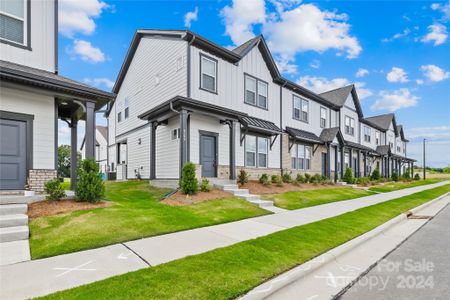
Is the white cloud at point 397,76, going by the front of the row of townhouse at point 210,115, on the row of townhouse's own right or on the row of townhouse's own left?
on the row of townhouse's own left

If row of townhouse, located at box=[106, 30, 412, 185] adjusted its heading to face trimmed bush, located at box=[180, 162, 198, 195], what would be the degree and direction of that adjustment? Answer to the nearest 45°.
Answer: approximately 45° to its right

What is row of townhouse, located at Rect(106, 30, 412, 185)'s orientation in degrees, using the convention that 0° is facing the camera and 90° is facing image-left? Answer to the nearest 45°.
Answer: approximately 315°

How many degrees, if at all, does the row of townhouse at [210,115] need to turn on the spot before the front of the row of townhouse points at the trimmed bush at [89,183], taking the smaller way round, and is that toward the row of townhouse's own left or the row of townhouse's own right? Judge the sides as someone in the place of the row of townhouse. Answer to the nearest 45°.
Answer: approximately 45° to the row of townhouse's own right

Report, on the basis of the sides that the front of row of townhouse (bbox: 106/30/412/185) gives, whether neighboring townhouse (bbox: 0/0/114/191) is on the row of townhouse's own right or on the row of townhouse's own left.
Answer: on the row of townhouse's own right

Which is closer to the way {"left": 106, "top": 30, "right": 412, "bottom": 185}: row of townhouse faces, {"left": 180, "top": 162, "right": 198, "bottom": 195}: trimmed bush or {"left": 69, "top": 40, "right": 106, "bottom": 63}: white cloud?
the trimmed bush
